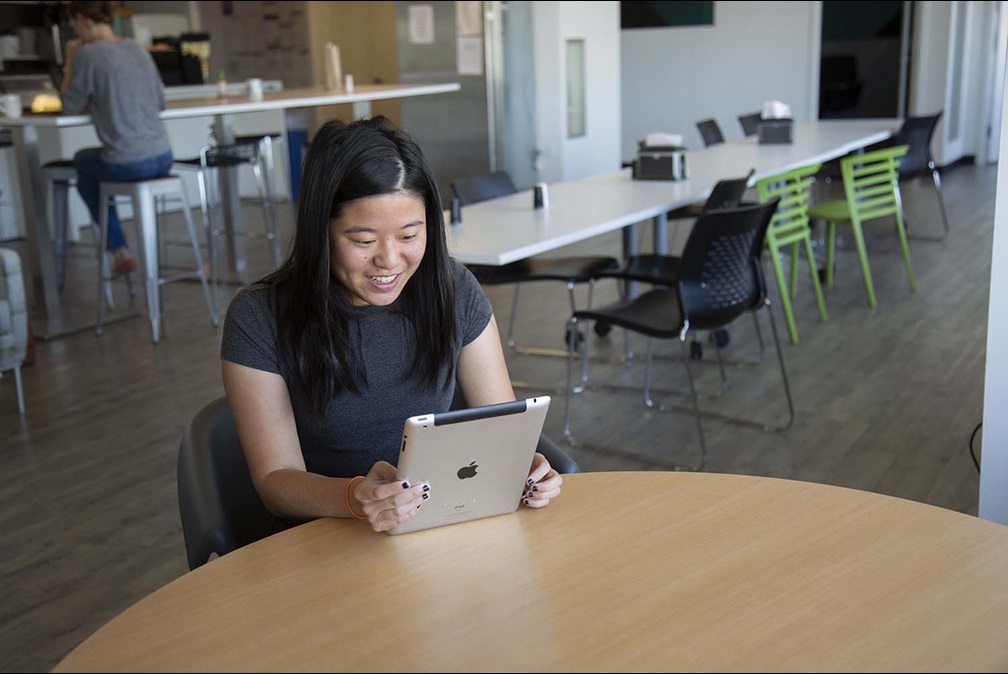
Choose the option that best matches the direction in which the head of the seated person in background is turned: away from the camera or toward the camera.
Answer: away from the camera

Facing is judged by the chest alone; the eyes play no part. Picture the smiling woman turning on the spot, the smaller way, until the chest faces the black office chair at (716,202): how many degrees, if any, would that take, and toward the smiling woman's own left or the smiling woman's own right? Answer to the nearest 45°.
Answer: approximately 90° to the smiling woman's own left

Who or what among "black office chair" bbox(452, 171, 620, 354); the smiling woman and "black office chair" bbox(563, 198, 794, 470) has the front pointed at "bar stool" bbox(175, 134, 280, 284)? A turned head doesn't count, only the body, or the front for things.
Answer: "black office chair" bbox(563, 198, 794, 470)

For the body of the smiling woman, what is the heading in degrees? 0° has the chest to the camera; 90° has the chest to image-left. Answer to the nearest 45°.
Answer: approximately 315°

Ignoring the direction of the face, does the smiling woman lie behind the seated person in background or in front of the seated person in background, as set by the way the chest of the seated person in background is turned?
behind

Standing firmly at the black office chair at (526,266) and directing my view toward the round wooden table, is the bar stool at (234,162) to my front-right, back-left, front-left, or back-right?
back-right

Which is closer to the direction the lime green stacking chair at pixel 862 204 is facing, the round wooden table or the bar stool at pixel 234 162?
the bar stool

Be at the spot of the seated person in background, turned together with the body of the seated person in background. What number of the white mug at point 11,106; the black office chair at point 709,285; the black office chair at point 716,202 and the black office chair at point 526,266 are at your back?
3

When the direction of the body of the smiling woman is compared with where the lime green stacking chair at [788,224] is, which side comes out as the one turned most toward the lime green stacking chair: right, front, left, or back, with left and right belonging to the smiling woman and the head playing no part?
left

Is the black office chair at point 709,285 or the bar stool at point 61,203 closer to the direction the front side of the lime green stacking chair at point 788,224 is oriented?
the bar stool

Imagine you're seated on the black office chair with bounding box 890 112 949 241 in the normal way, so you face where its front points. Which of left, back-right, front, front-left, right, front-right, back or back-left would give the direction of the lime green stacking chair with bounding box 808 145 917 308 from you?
back-left
